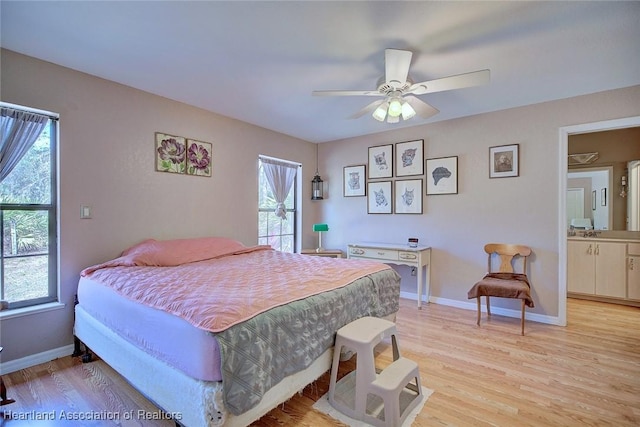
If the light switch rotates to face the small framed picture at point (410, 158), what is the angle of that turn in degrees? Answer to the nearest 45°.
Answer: approximately 90° to its left

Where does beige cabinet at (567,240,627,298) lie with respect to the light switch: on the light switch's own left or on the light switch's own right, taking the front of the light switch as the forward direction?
on the light switch's own left

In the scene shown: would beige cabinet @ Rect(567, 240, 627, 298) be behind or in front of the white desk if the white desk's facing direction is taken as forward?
behind

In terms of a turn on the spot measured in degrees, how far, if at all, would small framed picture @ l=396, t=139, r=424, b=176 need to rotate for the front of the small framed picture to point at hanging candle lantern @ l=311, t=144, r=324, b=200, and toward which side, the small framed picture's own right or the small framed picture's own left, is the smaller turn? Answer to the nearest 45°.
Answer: approximately 45° to the small framed picture's own right

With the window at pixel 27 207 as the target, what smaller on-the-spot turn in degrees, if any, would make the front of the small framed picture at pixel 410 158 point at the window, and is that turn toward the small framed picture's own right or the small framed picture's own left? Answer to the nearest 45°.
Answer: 0° — it already faces it

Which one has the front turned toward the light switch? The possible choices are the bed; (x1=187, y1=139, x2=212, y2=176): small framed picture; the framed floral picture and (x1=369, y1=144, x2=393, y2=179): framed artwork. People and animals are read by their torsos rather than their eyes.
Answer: the framed artwork

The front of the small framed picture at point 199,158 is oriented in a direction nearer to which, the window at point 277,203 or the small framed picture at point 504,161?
the small framed picture

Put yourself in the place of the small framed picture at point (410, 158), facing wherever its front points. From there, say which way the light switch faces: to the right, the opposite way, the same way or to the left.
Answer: to the left

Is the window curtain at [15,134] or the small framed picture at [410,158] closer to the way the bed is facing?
the small framed picture

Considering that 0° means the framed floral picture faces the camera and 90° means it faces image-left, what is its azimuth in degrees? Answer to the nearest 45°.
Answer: approximately 315°
